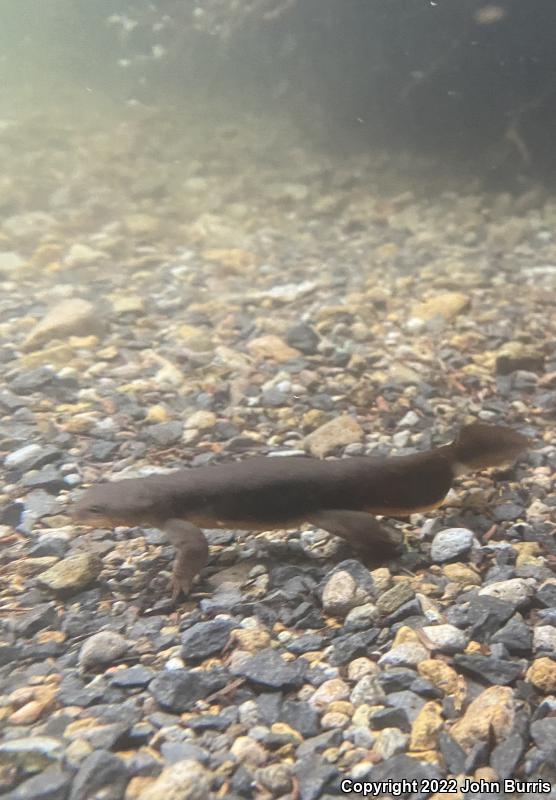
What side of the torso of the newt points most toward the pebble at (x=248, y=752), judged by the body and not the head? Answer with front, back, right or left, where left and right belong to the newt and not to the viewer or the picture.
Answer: left

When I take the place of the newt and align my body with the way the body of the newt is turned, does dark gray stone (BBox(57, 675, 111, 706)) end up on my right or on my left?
on my left

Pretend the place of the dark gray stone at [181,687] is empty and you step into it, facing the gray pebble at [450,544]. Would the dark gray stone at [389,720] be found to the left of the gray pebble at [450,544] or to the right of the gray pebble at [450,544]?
right

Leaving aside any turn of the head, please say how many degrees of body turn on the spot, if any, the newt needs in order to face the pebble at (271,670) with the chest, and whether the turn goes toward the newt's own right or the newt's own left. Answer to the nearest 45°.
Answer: approximately 90° to the newt's own left

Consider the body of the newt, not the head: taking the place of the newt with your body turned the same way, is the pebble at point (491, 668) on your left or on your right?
on your left

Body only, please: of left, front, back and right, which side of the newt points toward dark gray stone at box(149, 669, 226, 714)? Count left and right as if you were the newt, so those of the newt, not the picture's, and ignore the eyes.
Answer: left

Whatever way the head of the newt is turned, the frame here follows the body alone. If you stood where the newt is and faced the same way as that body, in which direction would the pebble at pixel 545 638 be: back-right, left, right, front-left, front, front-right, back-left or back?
back-left

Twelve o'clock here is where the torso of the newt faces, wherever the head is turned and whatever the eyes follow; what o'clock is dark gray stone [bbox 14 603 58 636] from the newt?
The dark gray stone is roughly at 11 o'clock from the newt.

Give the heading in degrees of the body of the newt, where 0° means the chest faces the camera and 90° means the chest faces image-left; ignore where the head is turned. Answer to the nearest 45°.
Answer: approximately 90°

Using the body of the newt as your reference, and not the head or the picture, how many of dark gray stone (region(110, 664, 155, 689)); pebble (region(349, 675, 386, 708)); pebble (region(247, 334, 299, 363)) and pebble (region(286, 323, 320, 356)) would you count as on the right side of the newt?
2

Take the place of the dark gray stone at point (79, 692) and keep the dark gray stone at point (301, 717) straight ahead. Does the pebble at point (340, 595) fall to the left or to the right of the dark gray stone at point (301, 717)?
left

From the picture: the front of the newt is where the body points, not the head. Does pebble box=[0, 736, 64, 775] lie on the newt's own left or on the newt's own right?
on the newt's own left

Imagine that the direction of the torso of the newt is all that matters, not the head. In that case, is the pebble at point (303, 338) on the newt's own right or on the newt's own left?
on the newt's own right

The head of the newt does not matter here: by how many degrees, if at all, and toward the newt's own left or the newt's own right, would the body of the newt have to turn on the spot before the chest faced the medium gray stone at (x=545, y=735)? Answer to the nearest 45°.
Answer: approximately 135° to the newt's own left
